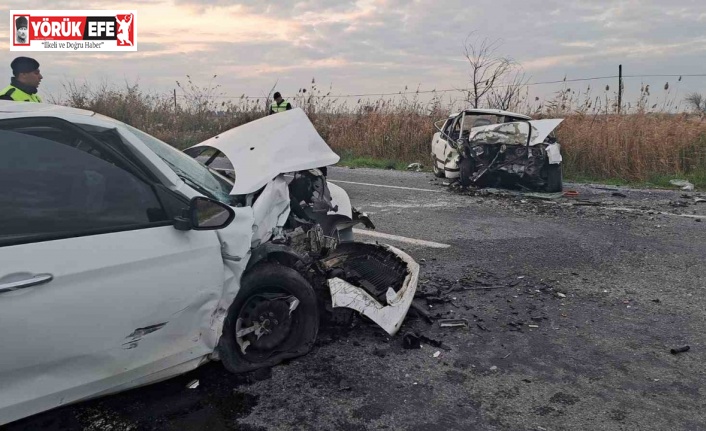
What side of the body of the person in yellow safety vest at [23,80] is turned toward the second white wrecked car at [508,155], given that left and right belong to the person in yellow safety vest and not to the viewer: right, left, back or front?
front

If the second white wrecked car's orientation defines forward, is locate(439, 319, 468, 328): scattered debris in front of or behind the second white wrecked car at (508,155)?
in front

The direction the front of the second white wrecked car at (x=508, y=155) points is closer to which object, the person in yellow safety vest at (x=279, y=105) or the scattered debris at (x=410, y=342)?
the scattered debris

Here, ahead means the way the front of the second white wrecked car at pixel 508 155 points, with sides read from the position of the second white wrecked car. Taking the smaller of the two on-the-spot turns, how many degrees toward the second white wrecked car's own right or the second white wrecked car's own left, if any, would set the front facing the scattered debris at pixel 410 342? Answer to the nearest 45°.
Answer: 0° — it already faces it

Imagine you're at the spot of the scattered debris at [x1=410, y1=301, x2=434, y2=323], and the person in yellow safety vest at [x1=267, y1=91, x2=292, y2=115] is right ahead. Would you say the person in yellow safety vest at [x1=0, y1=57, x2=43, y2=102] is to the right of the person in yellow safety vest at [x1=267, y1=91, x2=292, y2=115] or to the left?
left

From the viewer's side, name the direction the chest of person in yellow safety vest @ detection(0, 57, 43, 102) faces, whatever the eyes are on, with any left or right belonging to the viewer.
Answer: facing to the right of the viewer

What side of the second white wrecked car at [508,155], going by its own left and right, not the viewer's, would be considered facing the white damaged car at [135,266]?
front

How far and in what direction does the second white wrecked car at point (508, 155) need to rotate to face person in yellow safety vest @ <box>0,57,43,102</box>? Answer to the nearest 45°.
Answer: approximately 45° to its right
